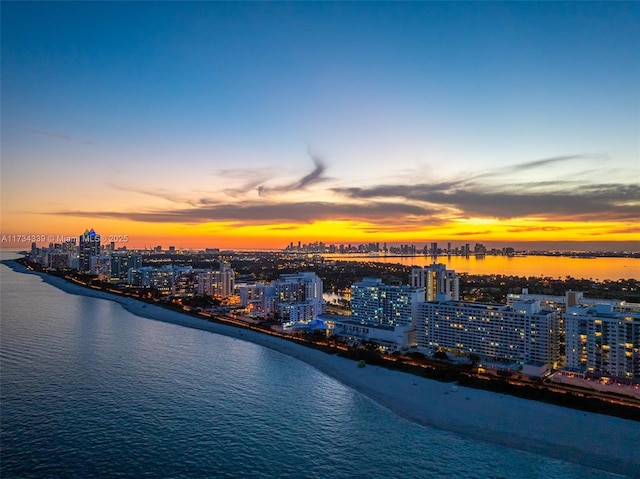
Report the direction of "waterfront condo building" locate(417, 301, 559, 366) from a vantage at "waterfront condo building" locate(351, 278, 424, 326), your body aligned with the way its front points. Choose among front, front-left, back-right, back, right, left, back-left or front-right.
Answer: left

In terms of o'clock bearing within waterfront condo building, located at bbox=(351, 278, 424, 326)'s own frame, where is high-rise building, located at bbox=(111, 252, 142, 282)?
The high-rise building is roughly at 3 o'clock from the waterfront condo building.

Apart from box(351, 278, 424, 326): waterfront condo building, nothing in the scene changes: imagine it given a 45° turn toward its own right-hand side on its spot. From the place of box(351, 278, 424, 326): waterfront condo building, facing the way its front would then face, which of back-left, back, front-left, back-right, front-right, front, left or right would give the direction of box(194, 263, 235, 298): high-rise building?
front-right

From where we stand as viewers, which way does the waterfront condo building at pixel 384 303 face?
facing the viewer and to the left of the viewer

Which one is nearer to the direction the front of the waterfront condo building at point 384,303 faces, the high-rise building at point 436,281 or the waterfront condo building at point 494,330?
the waterfront condo building

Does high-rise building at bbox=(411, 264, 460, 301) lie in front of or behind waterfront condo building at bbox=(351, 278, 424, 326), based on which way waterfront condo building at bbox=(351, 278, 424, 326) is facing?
behind

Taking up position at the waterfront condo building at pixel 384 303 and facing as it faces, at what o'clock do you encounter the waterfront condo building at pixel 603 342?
the waterfront condo building at pixel 603 342 is roughly at 9 o'clock from the waterfront condo building at pixel 384 303.

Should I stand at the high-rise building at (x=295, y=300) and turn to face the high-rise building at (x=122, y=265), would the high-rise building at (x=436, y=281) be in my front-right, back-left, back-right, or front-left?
back-right

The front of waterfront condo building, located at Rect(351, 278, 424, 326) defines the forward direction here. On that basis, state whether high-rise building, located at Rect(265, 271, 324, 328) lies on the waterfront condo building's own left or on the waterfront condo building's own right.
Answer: on the waterfront condo building's own right
